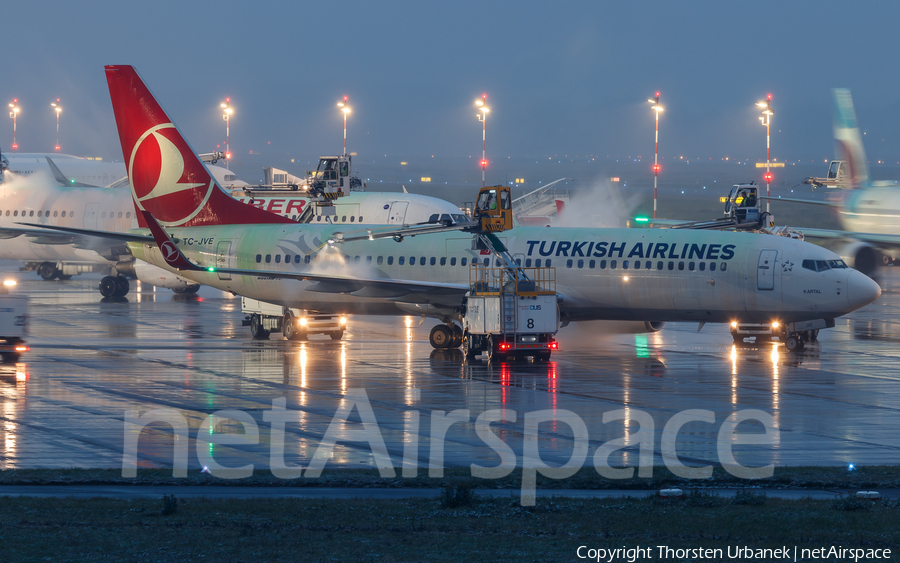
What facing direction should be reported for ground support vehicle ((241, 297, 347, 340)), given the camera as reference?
facing the viewer and to the right of the viewer

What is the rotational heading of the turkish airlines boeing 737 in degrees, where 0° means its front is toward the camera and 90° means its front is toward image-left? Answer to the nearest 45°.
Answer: approximately 315°

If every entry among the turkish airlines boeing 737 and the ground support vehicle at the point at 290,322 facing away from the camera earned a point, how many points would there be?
0
